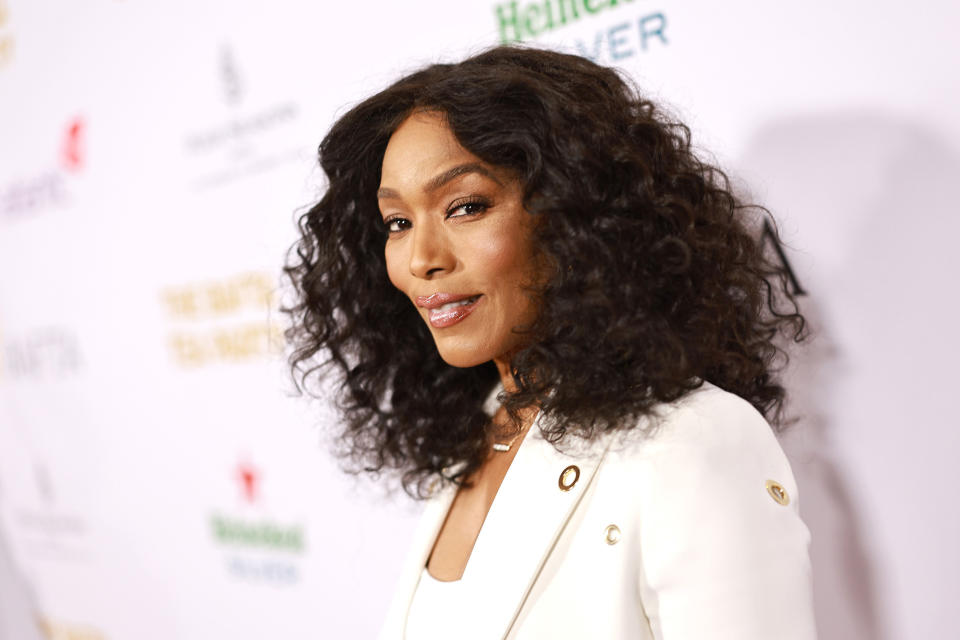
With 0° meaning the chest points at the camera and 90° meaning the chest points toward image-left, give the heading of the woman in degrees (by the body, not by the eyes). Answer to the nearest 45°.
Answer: approximately 45°

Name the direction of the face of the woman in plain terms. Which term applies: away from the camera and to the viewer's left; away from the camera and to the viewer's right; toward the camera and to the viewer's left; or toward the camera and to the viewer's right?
toward the camera and to the viewer's left
